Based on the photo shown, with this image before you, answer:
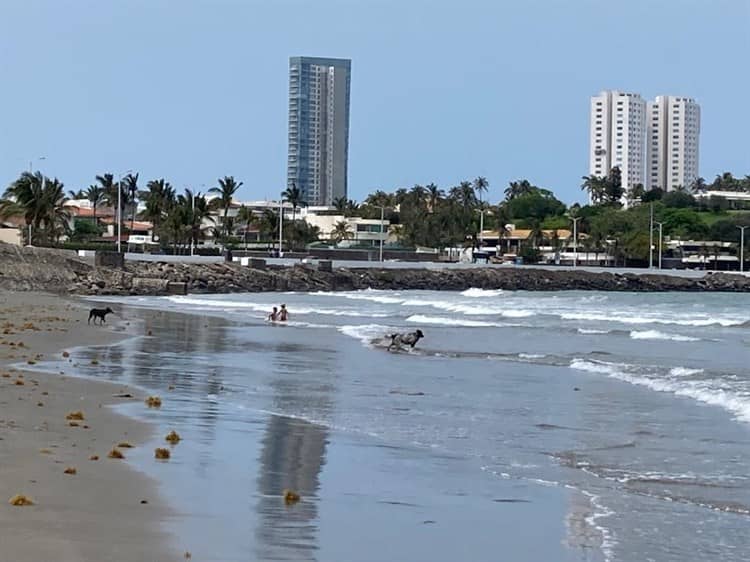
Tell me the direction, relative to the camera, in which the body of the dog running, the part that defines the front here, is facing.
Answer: to the viewer's right

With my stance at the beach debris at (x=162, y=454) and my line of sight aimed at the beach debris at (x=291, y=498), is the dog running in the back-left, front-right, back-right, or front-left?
back-left

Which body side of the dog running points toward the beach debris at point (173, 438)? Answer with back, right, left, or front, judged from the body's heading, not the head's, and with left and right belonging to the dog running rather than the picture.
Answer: right

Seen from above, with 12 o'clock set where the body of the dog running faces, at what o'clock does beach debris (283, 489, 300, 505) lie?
The beach debris is roughly at 3 o'clock from the dog running.

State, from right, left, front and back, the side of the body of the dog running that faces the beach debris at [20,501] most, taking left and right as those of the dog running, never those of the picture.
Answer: right

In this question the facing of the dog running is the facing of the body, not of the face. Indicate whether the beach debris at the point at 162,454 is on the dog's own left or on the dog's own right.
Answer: on the dog's own right
